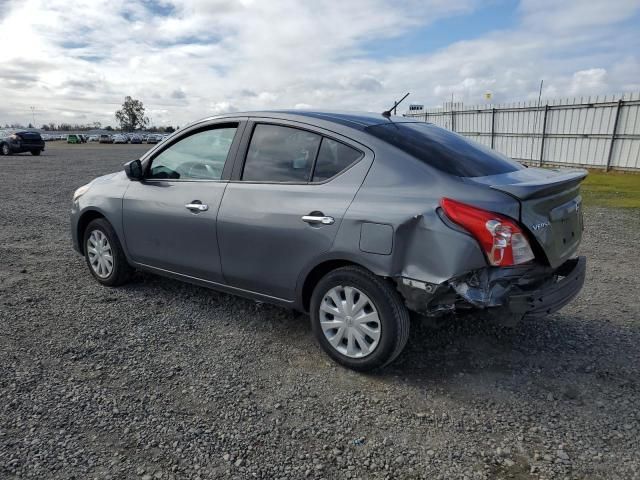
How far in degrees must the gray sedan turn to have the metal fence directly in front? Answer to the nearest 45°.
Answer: approximately 90° to its right

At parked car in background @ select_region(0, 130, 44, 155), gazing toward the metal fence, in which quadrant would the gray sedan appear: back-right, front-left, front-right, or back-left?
front-right

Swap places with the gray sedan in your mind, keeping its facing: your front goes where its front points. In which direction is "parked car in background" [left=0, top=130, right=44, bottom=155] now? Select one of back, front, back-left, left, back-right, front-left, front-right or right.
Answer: front

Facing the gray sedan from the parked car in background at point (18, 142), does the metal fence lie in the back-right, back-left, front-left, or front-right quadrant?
front-left

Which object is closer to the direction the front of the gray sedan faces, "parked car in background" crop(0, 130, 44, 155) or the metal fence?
the parked car in background

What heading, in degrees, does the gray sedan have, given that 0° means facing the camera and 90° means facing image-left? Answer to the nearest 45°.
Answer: approximately 135°
